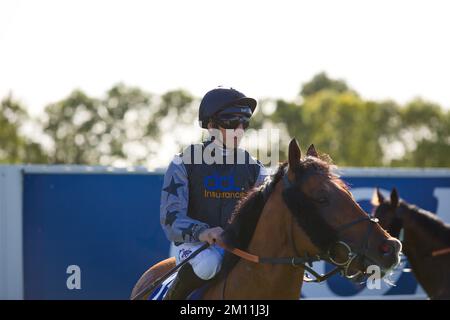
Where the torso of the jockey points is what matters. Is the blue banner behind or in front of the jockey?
behind

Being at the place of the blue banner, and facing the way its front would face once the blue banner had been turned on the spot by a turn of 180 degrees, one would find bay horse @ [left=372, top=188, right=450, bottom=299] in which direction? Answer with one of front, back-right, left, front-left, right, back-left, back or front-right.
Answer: right

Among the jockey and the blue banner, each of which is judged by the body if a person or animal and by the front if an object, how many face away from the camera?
0

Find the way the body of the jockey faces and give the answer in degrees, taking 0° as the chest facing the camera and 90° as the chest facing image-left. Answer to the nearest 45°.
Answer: approximately 315°

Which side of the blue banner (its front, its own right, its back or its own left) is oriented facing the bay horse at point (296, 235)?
front

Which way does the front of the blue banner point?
toward the camera

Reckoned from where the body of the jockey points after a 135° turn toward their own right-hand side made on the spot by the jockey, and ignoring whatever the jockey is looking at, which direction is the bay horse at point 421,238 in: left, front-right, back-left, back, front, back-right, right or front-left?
back-right
